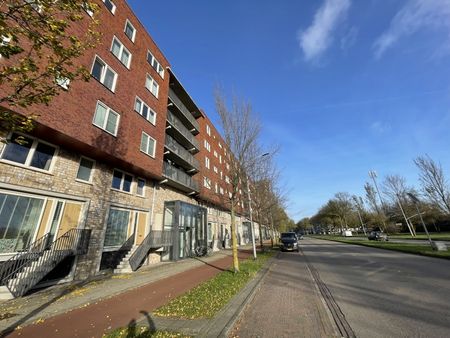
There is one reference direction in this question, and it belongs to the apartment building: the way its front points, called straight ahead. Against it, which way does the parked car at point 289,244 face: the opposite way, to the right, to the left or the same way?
to the right

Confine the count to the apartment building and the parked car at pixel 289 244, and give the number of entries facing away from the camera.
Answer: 0

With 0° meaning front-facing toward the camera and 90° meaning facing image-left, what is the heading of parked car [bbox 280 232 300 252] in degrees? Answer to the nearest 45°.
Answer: approximately 0°

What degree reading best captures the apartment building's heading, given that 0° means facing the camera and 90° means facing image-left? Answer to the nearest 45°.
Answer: approximately 315°

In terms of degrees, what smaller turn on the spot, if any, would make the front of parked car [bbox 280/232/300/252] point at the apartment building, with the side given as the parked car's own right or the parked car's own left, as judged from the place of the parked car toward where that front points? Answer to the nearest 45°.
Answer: approximately 45° to the parked car's own right

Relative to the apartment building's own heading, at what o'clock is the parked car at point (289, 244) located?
The parked car is roughly at 10 o'clock from the apartment building.
